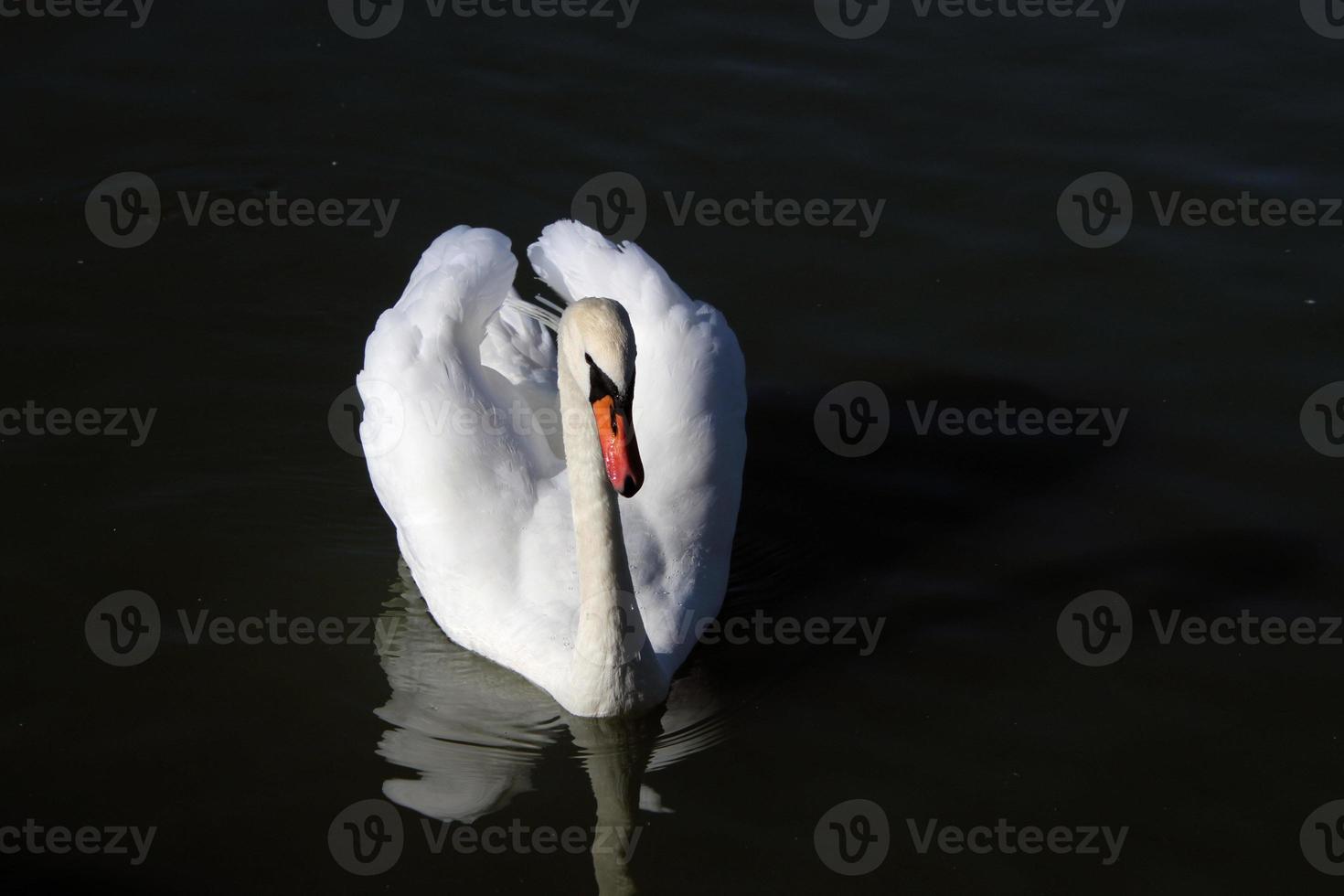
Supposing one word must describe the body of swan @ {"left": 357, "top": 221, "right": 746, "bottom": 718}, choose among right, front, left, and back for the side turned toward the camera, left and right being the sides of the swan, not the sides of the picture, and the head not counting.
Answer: front
